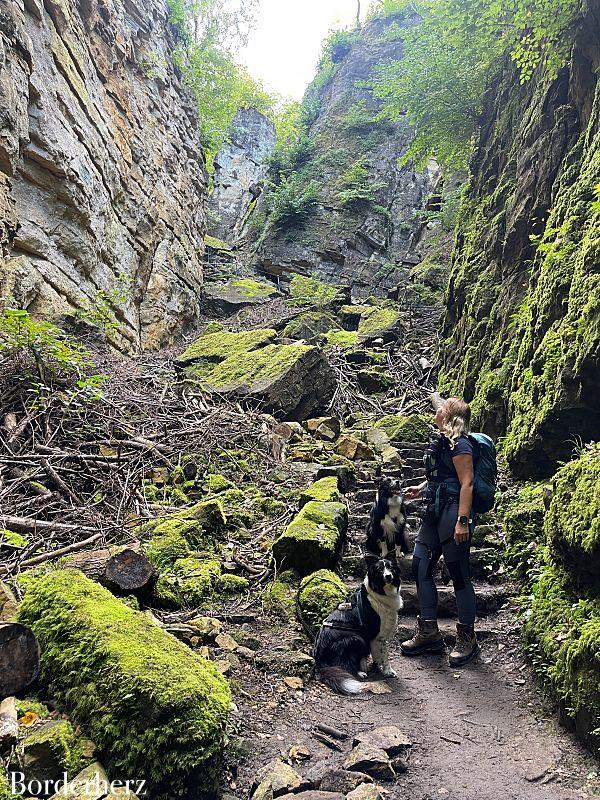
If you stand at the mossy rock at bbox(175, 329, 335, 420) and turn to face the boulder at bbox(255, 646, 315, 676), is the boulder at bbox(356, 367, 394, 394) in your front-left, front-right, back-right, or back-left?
back-left

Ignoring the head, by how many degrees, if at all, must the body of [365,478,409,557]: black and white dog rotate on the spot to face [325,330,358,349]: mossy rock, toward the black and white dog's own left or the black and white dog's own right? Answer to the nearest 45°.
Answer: approximately 135° to the black and white dog's own left

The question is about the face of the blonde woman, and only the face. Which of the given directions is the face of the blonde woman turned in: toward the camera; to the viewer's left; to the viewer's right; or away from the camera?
to the viewer's left

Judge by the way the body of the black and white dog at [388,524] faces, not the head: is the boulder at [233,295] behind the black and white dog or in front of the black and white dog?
behind

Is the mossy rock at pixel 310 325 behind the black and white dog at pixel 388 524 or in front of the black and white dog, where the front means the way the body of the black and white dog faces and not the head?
behind

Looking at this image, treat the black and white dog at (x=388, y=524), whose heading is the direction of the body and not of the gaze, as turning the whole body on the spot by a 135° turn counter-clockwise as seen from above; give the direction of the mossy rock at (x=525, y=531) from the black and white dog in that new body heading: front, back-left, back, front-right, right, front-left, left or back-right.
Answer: front-right

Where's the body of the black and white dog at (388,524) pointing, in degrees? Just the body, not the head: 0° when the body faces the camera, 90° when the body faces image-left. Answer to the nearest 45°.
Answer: approximately 315°

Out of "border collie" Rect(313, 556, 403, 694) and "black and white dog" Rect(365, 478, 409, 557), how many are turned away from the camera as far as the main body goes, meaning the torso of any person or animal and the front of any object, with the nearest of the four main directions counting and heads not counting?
0
